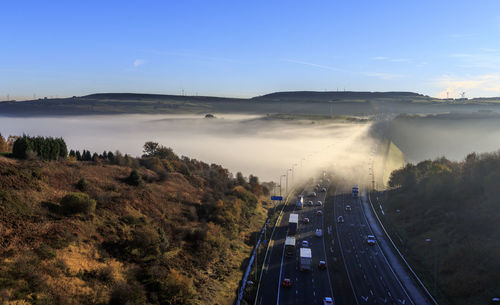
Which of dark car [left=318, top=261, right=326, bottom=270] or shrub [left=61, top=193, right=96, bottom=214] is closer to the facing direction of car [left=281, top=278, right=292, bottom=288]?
the dark car

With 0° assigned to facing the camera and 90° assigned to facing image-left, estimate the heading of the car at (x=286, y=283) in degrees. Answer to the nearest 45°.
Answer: approximately 180°

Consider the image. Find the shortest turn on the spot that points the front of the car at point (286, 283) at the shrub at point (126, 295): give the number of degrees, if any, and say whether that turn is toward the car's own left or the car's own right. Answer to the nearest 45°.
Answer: approximately 135° to the car's own left

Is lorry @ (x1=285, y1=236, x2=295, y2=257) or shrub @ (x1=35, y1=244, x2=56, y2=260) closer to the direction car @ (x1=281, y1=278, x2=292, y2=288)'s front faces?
the lorry

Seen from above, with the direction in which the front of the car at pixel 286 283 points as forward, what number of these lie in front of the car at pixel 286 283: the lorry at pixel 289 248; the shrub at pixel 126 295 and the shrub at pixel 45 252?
1

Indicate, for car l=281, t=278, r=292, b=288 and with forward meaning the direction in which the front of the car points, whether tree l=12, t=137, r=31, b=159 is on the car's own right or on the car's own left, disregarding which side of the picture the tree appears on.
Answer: on the car's own left

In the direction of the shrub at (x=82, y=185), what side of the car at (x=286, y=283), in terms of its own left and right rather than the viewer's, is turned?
left

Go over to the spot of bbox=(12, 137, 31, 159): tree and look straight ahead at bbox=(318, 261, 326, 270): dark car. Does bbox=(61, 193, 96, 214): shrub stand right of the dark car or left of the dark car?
right

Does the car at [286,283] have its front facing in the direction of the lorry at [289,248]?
yes

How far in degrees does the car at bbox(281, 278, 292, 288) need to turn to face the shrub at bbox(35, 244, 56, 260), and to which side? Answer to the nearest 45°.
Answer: approximately 135° to its left

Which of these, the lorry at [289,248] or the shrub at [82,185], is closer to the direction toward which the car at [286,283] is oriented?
the lorry

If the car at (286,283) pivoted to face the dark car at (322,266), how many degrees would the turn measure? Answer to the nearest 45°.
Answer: approximately 45° to its right
